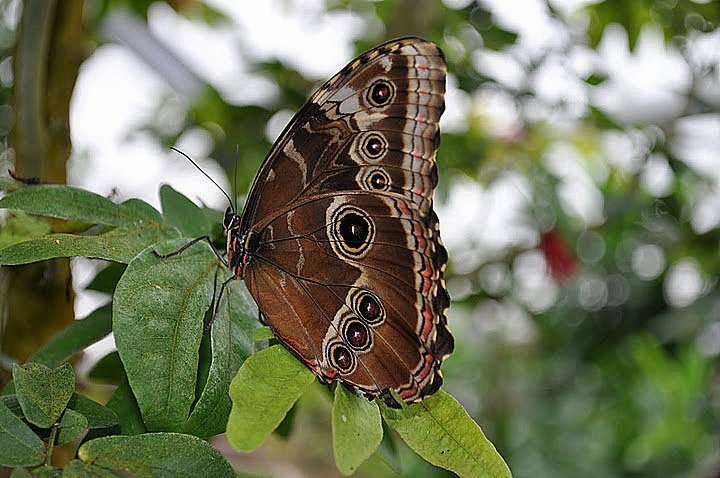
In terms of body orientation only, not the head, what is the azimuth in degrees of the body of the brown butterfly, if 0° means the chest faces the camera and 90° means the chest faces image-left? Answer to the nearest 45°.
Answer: approximately 90°
